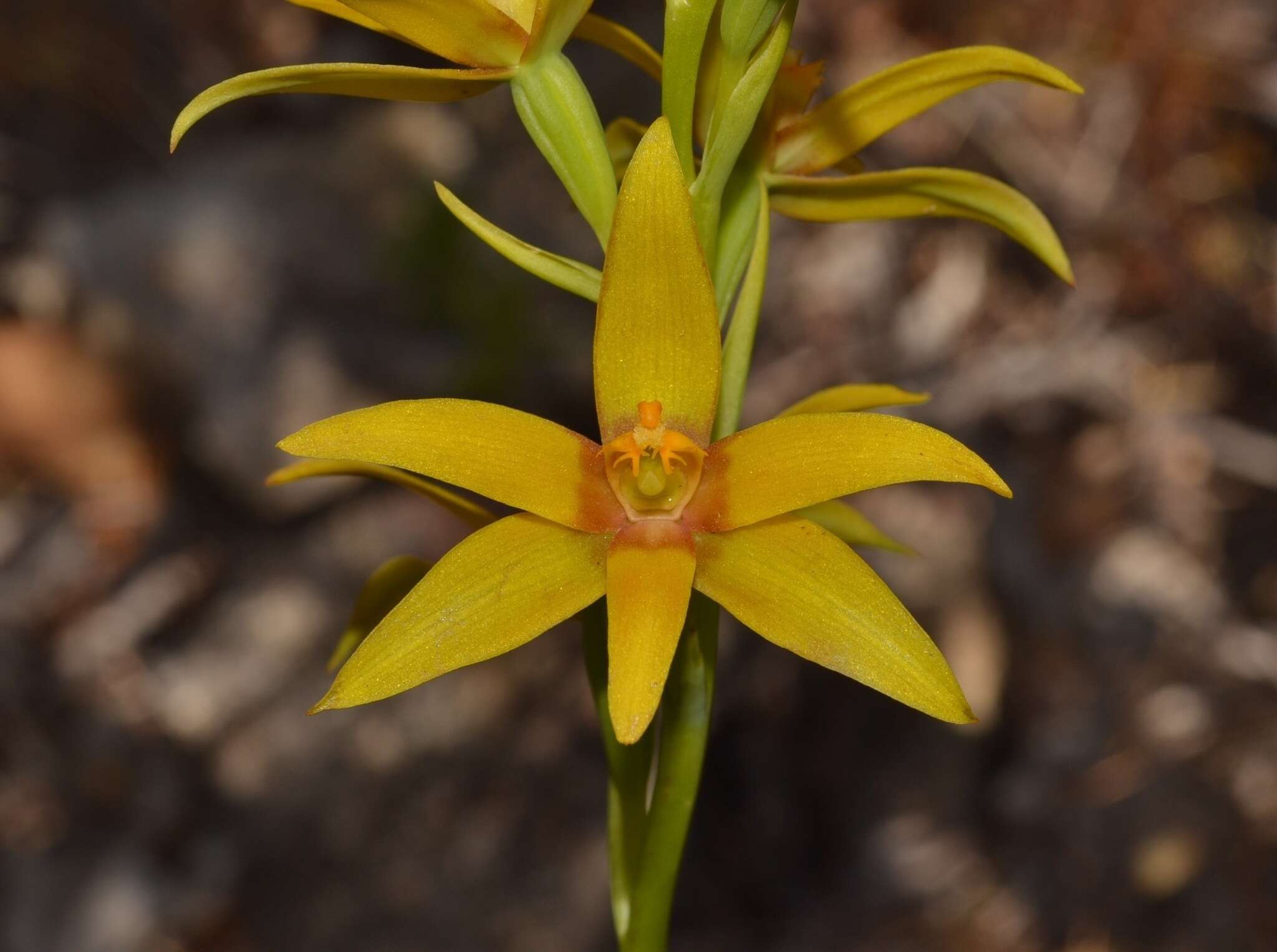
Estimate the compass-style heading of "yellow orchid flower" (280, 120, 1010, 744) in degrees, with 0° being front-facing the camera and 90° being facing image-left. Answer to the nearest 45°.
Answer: approximately 0°
